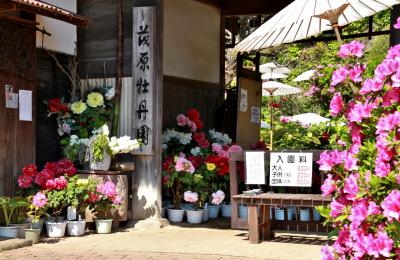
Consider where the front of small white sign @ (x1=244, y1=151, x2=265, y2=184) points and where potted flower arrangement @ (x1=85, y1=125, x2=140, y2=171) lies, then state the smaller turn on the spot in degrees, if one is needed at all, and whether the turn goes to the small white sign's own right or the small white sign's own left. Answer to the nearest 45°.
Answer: approximately 90° to the small white sign's own right

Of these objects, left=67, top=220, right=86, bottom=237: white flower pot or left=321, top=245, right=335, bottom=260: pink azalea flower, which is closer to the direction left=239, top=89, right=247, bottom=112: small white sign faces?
the pink azalea flower

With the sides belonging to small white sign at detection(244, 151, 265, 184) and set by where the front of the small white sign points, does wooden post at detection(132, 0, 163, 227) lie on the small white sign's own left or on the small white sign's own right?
on the small white sign's own right

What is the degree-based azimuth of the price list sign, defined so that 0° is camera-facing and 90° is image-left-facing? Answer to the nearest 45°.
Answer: approximately 0°

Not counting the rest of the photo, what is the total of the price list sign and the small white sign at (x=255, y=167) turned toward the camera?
2

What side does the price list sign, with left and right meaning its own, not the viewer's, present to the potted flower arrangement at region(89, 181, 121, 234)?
right

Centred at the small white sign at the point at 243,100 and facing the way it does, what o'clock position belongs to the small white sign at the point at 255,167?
the small white sign at the point at 255,167 is roughly at 12 o'clock from the small white sign at the point at 243,100.

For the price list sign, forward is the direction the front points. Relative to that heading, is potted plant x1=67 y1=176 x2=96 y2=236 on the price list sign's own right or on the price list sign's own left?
on the price list sign's own right
